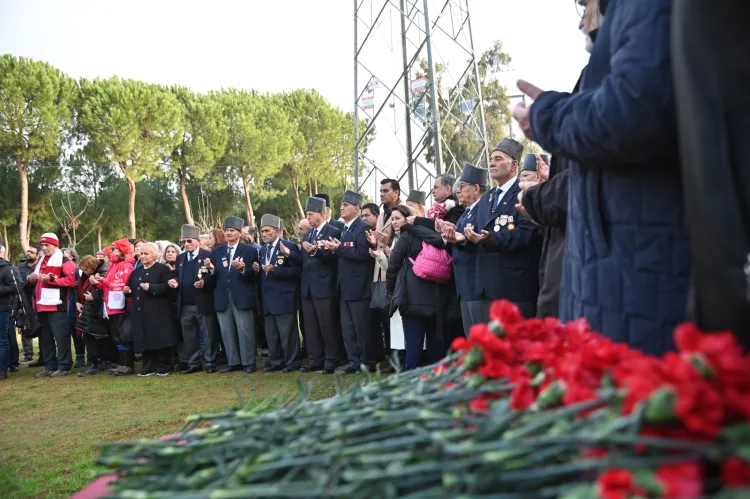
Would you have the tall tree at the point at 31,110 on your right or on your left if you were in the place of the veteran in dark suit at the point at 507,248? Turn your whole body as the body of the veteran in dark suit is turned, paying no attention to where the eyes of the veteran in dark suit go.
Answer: on your right

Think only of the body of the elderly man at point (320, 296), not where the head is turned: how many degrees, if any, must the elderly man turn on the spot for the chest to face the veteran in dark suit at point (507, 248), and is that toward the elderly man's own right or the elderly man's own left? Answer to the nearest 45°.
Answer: approximately 45° to the elderly man's own left

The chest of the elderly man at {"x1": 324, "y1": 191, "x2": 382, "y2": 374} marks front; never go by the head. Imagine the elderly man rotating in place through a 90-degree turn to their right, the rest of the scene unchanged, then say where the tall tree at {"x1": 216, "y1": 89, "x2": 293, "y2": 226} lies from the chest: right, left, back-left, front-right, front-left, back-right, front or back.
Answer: front-right

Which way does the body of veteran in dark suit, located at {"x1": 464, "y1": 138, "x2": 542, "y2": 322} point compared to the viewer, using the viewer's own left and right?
facing the viewer and to the left of the viewer

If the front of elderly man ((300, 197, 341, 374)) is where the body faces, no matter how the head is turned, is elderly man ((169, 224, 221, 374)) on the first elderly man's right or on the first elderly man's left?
on the first elderly man's right

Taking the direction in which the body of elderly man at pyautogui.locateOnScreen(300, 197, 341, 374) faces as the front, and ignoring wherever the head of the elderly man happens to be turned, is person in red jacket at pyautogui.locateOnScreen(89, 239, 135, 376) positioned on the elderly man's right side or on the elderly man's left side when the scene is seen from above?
on the elderly man's right side

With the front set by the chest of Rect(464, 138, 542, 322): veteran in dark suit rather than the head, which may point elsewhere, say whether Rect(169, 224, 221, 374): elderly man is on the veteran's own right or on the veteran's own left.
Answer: on the veteran's own right

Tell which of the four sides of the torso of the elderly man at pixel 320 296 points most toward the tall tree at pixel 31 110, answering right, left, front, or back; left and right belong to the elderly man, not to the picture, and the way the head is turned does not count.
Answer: right

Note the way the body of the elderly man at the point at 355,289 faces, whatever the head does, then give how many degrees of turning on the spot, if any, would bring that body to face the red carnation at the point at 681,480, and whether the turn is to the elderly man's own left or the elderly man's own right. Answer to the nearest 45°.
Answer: approximately 45° to the elderly man's own left

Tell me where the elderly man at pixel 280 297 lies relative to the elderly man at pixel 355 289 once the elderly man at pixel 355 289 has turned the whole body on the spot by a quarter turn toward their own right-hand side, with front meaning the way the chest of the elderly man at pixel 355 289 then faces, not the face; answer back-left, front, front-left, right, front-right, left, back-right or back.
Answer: front

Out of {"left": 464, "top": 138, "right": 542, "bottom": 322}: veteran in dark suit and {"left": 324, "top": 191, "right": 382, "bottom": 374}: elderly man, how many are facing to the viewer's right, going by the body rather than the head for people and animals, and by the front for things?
0
